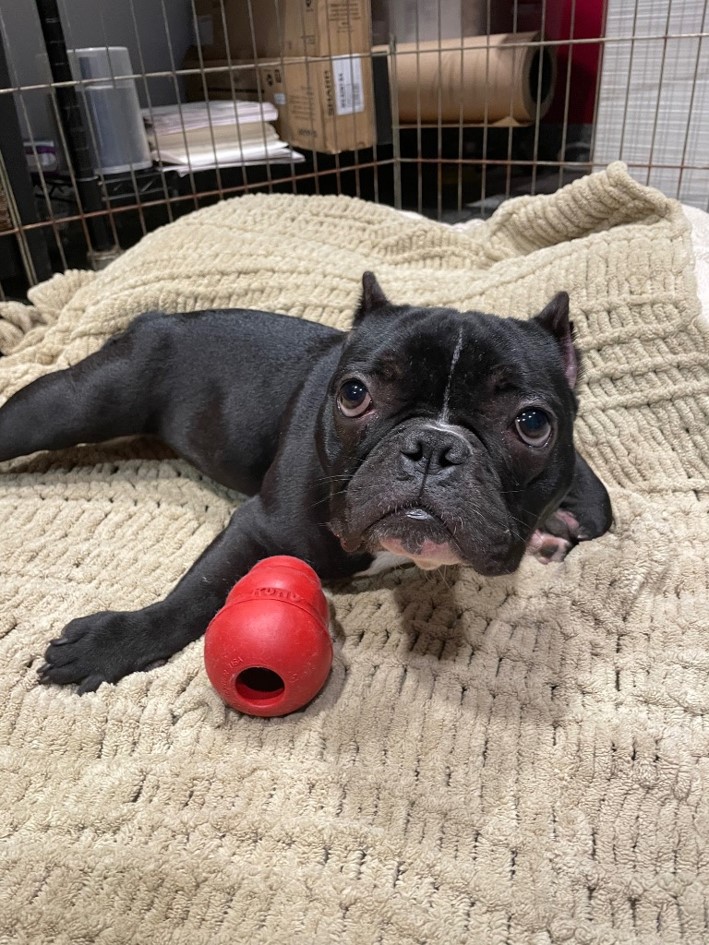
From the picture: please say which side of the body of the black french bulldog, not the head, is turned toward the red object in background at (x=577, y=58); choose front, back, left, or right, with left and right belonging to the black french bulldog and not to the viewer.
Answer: left

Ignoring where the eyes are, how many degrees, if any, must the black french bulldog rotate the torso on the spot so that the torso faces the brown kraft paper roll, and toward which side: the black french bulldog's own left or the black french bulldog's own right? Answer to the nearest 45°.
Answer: approximately 135° to the black french bulldog's own left

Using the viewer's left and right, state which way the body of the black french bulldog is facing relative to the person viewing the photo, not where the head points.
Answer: facing the viewer and to the right of the viewer

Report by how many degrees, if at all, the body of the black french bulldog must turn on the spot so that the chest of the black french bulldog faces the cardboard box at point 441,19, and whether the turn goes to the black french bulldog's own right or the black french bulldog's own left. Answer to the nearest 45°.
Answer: approximately 135° to the black french bulldog's own left

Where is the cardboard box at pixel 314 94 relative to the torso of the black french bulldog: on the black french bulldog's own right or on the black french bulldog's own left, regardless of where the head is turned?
on the black french bulldog's own left

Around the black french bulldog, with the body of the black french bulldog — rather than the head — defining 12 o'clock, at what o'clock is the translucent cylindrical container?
The translucent cylindrical container is roughly at 7 o'clock from the black french bulldog.

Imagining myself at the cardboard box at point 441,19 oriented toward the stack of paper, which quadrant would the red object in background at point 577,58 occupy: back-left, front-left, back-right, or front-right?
back-left

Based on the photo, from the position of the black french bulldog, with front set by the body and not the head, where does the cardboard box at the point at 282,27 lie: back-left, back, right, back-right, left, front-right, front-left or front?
back-left
